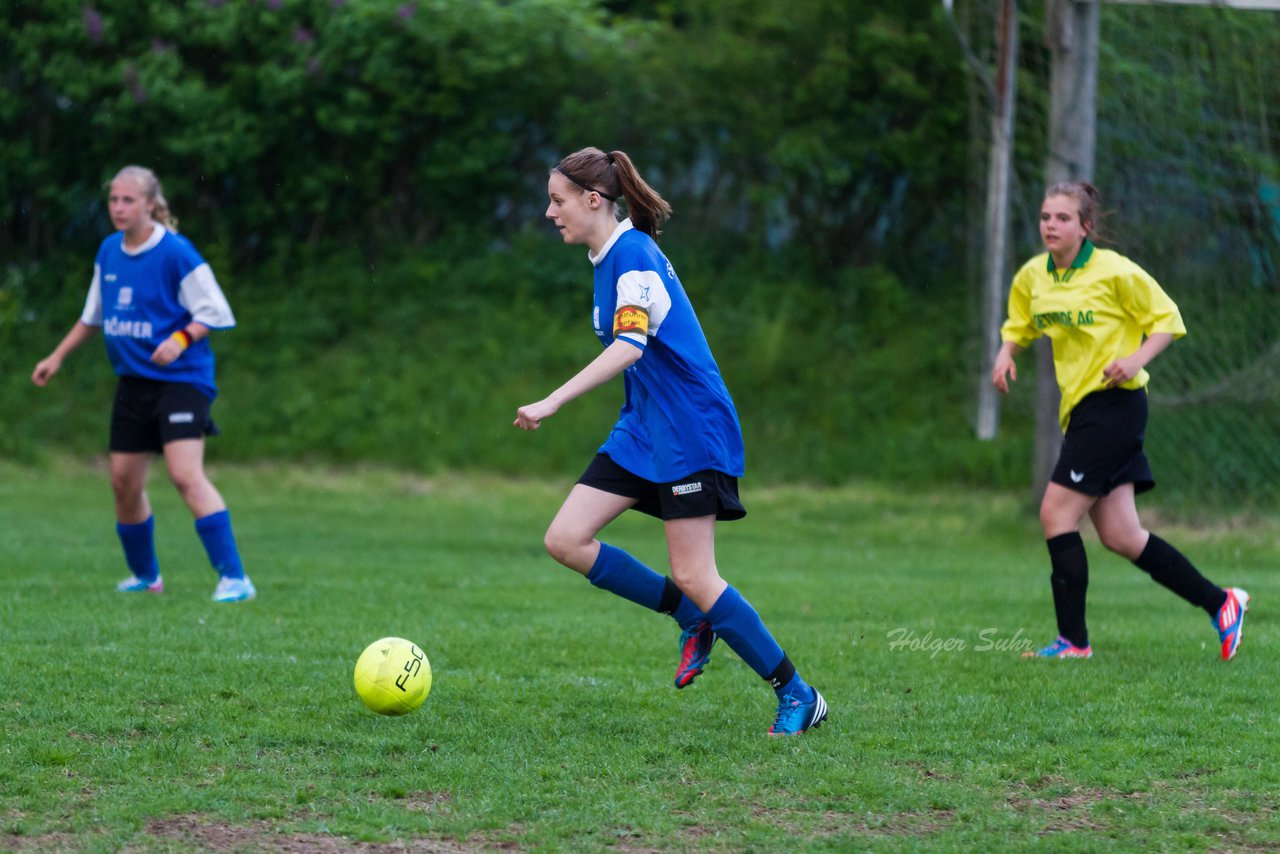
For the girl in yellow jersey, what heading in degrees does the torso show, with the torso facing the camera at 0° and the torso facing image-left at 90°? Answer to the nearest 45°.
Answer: approximately 45°

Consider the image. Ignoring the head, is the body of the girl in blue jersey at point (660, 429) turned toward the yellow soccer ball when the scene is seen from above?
yes

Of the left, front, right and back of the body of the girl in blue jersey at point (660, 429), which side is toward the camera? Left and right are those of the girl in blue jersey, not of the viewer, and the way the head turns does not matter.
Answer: left

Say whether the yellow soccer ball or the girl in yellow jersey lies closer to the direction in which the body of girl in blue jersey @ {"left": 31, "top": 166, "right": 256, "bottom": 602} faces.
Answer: the yellow soccer ball

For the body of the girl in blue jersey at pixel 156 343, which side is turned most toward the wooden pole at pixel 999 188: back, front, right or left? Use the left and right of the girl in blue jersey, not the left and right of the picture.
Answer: back

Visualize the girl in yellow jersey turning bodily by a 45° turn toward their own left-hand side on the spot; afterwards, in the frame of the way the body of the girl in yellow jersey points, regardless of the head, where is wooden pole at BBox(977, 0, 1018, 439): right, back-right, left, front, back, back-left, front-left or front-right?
back

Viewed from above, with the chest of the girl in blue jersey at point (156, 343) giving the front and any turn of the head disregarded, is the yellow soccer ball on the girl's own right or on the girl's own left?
on the girl's own left

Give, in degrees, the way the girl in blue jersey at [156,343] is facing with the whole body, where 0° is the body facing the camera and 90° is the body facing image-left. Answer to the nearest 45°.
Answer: approximately 45°
